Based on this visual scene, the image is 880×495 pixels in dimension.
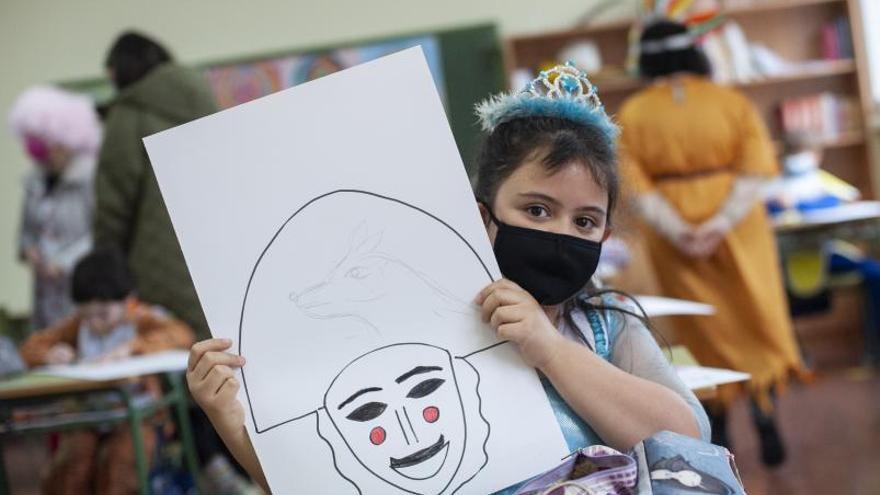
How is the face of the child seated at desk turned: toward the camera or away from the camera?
toward the camera

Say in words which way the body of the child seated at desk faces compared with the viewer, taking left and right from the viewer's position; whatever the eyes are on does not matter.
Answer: facing the viewer

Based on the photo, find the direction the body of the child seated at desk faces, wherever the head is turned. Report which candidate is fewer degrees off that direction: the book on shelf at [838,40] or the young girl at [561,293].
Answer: the young girl

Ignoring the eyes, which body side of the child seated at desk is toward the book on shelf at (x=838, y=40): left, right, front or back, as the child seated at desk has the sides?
left

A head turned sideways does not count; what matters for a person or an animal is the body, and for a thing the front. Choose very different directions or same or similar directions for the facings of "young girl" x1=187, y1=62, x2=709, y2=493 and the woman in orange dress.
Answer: very different directions

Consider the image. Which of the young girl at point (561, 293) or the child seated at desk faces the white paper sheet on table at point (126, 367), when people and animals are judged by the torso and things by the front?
the child seated at desk

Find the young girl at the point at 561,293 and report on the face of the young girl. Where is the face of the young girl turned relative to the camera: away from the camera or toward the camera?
toward the camera

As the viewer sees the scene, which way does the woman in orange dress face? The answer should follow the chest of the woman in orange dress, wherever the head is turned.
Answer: away from the camera

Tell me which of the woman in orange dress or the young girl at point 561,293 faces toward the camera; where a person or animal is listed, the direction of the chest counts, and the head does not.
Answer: the young girl

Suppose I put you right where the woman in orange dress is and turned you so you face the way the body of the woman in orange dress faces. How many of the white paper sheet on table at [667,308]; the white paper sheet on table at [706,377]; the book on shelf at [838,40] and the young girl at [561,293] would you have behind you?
3

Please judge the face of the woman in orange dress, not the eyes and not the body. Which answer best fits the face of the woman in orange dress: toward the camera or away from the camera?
away from the camera

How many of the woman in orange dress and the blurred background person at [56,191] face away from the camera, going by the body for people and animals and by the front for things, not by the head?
1

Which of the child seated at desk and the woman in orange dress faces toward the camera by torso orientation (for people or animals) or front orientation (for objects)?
the child seated at desk

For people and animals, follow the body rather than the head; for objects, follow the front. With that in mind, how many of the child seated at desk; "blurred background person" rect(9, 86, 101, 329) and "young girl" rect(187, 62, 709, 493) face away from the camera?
0

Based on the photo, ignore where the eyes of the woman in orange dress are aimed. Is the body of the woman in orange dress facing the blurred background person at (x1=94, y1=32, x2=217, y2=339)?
no

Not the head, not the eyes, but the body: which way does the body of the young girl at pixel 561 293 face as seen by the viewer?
toward the camera

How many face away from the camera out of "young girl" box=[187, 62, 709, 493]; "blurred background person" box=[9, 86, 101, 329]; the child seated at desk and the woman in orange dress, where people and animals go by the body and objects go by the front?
1
